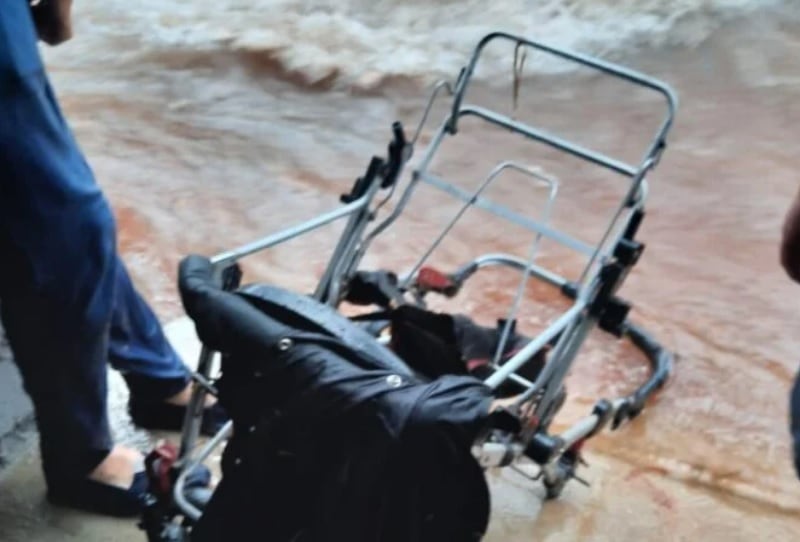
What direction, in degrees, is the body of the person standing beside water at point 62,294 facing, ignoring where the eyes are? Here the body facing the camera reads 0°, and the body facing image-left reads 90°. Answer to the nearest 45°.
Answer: approximately 270°

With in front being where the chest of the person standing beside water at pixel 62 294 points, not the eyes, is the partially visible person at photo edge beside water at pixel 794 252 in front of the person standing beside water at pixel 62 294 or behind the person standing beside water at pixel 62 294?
in front

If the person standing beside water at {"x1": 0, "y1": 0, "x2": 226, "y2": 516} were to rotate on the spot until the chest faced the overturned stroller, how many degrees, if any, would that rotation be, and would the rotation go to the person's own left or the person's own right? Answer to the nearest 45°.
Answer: approximately 45° to the person's own right
